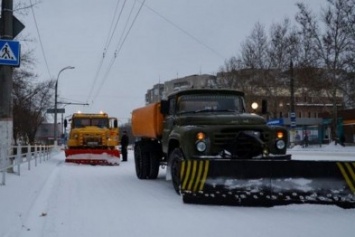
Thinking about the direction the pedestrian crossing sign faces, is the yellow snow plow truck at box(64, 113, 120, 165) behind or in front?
behind

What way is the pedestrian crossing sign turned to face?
toward the camera

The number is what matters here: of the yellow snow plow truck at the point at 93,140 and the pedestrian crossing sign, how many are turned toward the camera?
2

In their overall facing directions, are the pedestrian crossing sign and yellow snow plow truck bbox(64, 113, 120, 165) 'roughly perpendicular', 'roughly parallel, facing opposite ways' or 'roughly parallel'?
roughly parallel

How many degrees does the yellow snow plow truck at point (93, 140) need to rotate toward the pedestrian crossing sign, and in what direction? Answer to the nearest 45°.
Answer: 0° — it already faces it

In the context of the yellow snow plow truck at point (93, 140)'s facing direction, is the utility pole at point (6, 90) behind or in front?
in front
